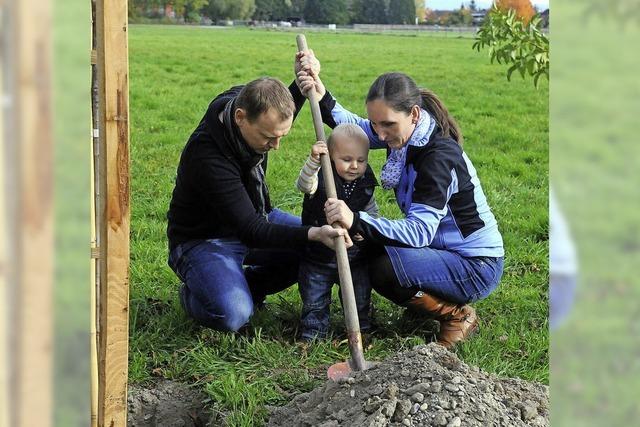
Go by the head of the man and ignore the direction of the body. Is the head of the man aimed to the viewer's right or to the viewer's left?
to the viewer's right

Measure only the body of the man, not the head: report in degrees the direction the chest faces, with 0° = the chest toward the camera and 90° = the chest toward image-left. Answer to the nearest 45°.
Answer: approximately 315°

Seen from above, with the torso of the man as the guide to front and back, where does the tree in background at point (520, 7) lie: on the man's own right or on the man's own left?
on the man's own left

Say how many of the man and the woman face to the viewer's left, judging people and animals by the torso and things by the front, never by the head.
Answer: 1

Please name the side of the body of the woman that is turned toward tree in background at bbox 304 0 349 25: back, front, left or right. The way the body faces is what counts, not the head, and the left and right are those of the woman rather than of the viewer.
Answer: right

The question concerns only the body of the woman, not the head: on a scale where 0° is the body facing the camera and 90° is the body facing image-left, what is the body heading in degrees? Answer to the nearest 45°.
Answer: approximately 90°

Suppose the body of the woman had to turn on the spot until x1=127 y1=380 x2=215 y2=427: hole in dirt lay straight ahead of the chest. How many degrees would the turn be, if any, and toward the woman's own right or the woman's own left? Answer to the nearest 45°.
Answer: approximately 45° to the woman's own left
